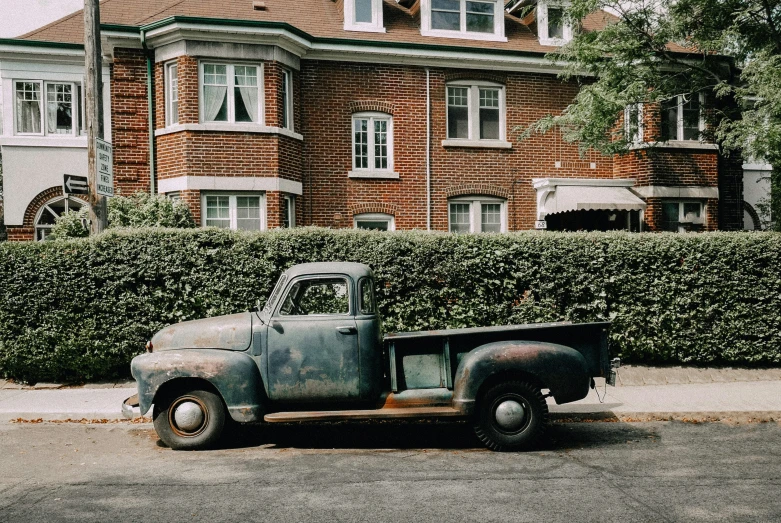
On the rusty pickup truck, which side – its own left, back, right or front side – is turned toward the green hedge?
right

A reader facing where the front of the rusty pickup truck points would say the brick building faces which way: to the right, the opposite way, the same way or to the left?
to the left

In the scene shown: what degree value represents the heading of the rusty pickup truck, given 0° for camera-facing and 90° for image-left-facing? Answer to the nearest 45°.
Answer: approximately 90°

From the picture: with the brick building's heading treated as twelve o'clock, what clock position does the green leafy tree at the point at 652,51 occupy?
The green leafy tree is roughly at 10 o'clock from the brick building.

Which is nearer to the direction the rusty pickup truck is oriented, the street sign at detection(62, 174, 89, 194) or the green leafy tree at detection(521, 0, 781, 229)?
the street sign

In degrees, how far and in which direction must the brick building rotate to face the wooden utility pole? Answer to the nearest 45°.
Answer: approximately 45° to its right

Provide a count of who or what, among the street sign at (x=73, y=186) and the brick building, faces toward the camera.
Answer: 2

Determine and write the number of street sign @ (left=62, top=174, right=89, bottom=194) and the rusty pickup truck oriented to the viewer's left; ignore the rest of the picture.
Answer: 1

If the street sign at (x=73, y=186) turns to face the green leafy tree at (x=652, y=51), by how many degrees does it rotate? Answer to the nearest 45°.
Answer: approximately 90° to its left

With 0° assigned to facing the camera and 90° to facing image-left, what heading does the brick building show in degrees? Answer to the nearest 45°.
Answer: approximately 0°

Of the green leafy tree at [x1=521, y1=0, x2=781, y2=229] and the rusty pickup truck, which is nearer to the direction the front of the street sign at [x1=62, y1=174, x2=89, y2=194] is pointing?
the rusty pickup truck
